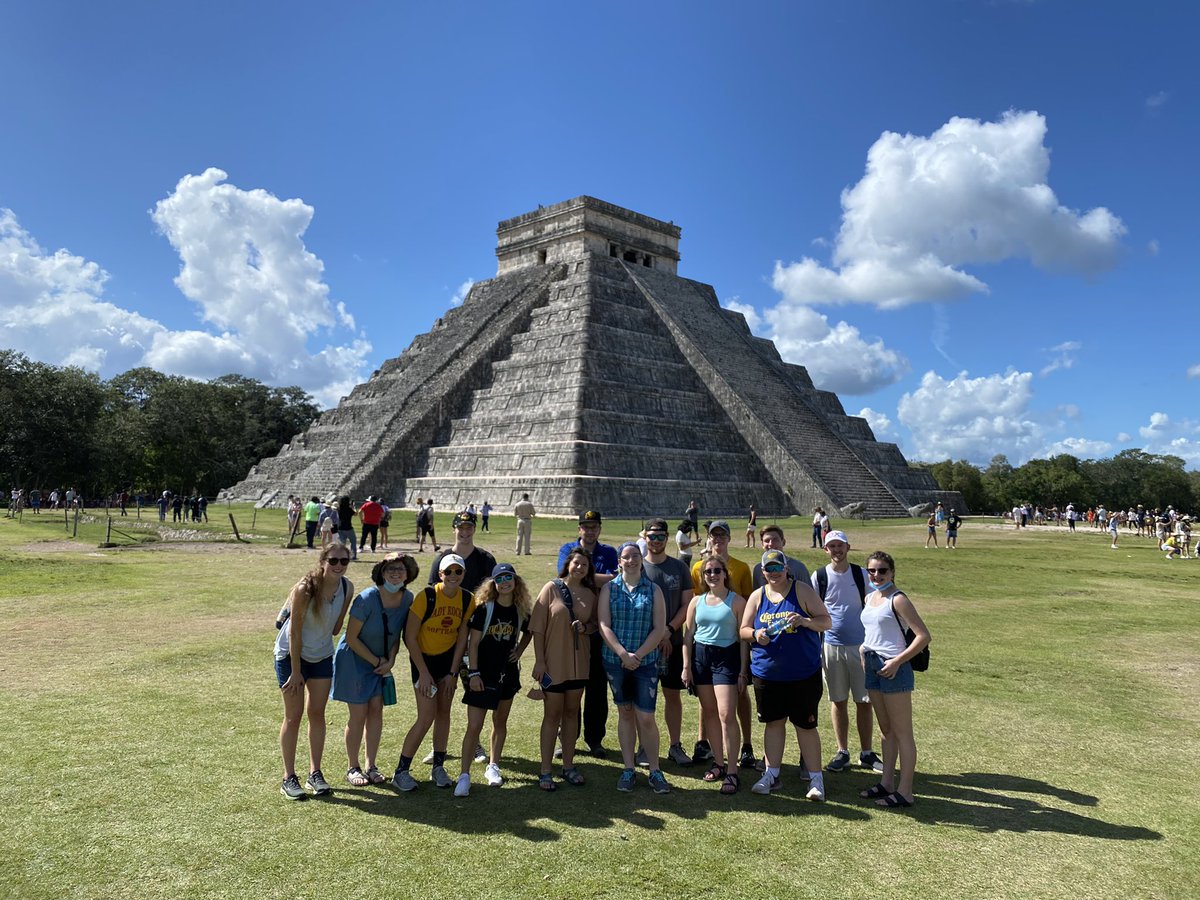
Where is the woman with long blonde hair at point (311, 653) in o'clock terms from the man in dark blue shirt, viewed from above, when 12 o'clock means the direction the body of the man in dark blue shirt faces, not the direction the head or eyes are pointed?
The woman with long blonde hair is roughly at 2 o'clock from the man in dark blue shirt.

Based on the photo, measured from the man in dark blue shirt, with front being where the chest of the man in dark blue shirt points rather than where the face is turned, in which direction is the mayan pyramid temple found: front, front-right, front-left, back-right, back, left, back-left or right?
back

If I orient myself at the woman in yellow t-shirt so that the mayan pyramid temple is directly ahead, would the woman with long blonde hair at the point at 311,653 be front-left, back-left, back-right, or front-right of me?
back-left

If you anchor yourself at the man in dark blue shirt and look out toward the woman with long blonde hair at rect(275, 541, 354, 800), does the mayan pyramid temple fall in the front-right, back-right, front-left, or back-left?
back-right

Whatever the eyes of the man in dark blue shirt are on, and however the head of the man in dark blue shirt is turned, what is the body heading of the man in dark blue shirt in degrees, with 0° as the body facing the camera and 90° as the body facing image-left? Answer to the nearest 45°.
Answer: approximately 0°

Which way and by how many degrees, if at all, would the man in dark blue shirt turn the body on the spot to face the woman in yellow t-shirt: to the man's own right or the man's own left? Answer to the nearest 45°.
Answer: approximately 45° to the man's own right

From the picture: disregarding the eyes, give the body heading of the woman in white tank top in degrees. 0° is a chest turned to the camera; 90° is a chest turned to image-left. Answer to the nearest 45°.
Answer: approximately 45°

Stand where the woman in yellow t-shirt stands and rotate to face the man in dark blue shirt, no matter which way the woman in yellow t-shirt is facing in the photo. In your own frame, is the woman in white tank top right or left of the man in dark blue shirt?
right
